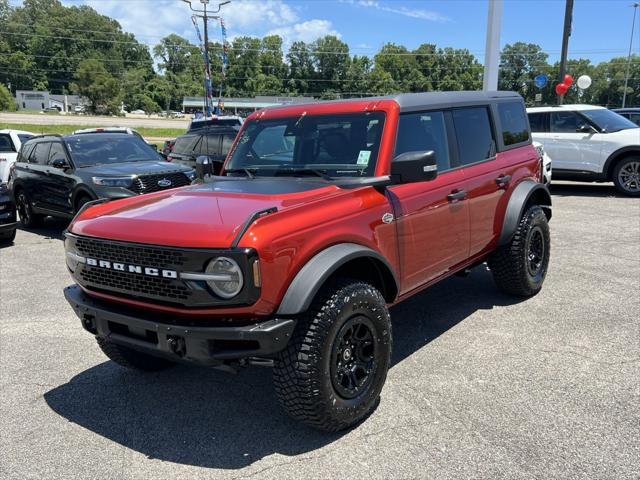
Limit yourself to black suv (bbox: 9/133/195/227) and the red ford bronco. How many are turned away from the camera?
0

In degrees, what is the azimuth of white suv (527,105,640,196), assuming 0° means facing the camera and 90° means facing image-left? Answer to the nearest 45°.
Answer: approximately 315°

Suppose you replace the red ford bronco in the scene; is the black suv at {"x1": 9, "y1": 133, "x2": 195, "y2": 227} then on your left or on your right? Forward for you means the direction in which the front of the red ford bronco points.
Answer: on your right

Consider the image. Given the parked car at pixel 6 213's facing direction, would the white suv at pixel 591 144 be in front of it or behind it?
in front

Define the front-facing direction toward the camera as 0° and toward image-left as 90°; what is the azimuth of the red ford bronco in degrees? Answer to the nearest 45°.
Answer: approximately 45°

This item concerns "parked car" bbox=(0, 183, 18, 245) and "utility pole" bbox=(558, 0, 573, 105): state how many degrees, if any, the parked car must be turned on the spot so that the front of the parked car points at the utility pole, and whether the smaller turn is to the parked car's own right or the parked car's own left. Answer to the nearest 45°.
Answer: approximately 45° to the parked car's own left

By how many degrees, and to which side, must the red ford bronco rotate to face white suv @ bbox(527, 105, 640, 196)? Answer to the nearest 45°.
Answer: approximately 180°

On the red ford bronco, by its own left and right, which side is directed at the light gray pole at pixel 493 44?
back

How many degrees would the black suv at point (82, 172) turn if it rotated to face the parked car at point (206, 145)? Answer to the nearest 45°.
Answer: approximately 90° to its left

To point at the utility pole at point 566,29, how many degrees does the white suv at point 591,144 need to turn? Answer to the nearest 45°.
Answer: approximately 135° to its left

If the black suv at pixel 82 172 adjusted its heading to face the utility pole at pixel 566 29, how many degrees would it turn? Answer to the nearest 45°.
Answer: approximately 45° to its left

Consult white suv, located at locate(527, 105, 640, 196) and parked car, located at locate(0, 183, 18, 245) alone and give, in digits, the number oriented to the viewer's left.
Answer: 0

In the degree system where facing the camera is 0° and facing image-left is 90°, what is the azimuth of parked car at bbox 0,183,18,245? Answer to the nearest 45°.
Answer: approximately 315°
